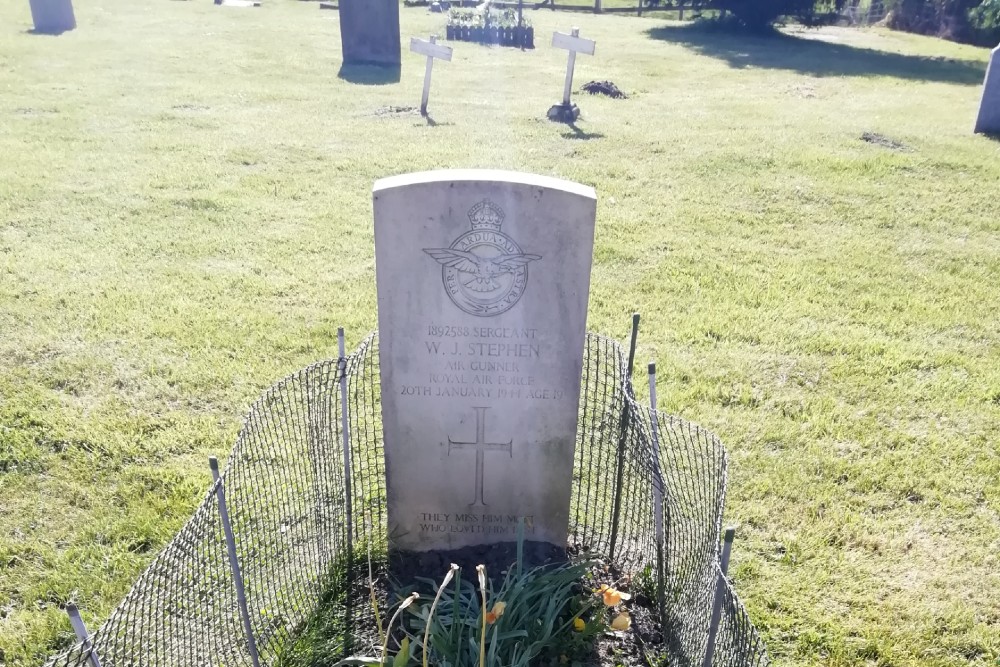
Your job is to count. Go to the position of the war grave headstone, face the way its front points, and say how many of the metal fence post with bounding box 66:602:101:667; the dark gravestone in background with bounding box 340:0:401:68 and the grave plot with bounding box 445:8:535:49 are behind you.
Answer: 2

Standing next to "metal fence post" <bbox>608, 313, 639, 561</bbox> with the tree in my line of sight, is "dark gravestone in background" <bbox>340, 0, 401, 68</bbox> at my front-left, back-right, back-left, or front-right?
front-left

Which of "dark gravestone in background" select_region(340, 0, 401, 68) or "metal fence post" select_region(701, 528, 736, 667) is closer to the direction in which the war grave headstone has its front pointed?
the metal fence post

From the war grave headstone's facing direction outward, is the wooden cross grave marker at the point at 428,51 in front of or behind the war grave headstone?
behind

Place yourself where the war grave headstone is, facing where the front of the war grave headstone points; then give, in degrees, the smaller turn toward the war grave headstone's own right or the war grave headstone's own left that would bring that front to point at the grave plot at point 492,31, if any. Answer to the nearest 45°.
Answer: approximately 180°

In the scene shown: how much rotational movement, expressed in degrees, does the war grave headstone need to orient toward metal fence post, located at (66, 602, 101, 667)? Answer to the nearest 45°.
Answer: approximately 45° to its right

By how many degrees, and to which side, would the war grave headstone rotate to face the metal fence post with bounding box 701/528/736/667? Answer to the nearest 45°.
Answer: approximately 45° to its left

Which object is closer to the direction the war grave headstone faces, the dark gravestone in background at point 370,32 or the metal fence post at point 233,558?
the metal fence post

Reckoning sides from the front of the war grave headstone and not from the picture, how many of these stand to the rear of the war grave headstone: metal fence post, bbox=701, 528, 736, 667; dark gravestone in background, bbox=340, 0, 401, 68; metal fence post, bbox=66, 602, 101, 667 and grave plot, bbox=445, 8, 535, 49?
2

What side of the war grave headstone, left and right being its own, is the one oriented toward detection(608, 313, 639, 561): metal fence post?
left

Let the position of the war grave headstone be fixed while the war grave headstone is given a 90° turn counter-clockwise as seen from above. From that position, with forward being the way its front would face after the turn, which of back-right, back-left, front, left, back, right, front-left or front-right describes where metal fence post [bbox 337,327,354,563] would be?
back

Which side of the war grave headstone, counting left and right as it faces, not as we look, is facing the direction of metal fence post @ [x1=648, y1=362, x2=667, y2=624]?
left

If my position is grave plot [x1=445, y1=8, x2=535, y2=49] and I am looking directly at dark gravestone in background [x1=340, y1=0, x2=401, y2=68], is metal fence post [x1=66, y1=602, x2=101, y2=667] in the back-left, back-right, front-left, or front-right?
front-left

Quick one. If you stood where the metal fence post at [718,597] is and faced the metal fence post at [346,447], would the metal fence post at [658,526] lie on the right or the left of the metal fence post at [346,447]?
right

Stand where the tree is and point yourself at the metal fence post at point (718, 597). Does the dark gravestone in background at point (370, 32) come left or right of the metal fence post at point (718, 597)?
right

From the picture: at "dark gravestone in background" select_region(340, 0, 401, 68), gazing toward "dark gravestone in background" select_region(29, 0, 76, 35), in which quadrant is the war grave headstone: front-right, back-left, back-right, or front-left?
back-left

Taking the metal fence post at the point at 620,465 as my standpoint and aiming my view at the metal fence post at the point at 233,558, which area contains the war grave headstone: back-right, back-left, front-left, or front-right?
front-right

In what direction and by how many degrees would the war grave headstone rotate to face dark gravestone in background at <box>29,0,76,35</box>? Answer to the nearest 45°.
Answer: approximately 135° to its right

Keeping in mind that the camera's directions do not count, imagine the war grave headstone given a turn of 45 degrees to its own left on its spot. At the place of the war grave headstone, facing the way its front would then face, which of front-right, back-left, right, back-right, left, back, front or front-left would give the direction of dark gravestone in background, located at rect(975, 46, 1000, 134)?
left
